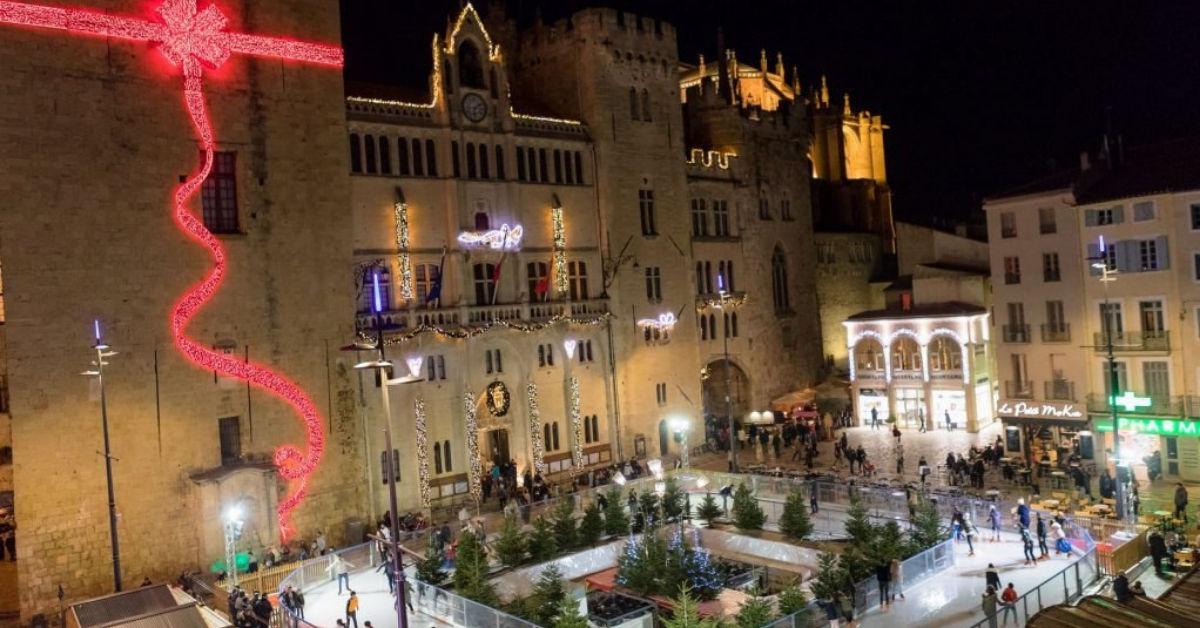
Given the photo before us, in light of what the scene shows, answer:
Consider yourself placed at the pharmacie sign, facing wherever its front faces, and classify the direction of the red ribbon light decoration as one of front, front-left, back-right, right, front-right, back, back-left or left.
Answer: front

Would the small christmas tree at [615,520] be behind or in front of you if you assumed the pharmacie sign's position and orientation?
in front

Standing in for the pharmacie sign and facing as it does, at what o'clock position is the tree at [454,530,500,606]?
The tree is roughly at 12 o'clock from the pharmacie sign.

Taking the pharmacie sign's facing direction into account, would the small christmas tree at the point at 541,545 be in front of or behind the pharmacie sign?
in front

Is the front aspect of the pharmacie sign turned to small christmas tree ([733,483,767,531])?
yes

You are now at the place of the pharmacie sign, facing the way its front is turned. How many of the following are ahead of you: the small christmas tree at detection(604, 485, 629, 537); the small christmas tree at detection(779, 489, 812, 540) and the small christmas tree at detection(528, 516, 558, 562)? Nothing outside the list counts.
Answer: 3

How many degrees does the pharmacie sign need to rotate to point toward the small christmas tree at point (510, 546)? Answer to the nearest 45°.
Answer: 0° — it already faces it

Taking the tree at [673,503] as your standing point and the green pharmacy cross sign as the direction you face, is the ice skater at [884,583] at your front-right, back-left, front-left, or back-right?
front-right

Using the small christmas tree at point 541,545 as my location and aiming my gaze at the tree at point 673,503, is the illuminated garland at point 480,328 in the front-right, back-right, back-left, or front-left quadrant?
front-left

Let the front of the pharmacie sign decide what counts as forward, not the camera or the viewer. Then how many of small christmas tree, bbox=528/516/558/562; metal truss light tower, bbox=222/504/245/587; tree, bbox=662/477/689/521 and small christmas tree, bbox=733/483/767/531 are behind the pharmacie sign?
0

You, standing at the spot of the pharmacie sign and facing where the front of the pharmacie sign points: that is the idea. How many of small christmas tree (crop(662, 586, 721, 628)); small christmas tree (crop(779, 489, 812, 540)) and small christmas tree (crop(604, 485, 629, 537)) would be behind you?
0

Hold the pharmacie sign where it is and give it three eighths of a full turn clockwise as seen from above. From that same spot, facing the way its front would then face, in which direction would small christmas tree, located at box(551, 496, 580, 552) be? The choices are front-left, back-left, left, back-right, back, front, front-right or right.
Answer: back-left

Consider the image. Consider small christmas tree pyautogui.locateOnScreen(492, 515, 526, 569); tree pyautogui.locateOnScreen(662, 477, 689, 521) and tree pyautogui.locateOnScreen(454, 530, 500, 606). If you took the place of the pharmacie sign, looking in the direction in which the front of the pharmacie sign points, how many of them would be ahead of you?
3

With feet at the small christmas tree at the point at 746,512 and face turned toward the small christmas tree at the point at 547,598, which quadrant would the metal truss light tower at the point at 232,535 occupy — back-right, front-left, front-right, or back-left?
front-right

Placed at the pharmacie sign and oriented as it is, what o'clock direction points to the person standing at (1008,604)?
The person standing is roughly at 11 o'clock from the pharmacie sign.

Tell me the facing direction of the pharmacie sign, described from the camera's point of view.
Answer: facing the viewer and to the left of the viewer

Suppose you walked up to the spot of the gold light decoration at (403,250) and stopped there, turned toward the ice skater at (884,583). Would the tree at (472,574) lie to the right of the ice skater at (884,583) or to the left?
right

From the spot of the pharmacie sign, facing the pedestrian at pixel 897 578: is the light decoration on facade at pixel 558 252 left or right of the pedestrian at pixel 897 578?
right

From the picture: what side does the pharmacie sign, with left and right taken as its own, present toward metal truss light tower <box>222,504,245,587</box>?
front
